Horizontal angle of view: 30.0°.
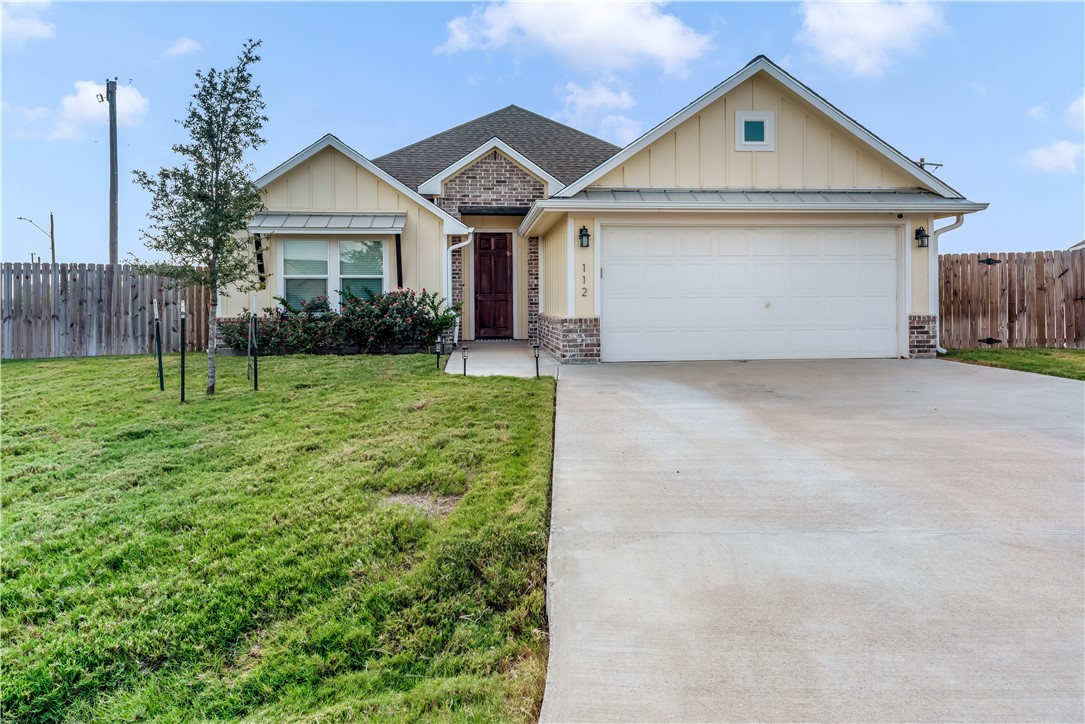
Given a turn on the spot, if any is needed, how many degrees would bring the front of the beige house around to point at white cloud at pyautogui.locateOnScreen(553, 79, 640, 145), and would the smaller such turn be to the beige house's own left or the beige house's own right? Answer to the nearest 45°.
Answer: approximately 180°

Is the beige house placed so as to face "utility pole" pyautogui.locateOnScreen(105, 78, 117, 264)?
no

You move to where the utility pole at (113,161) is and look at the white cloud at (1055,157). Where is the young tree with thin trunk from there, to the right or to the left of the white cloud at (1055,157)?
right

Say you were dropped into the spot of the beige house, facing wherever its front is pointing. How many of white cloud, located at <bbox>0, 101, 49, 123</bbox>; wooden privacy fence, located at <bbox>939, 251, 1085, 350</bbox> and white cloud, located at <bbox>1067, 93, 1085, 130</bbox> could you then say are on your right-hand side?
1

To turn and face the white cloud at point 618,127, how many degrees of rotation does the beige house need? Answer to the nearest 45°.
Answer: approximately 180°

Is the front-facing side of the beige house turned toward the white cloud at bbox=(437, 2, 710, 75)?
no

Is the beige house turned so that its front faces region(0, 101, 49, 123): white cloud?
no

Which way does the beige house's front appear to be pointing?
toward the camera

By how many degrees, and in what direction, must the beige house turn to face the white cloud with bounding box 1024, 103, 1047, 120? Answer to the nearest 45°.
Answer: approximately 135° to its left

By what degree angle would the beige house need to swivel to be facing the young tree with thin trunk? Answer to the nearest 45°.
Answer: approximately 45° to its right

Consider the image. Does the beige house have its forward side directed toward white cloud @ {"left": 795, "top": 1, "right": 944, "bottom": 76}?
no

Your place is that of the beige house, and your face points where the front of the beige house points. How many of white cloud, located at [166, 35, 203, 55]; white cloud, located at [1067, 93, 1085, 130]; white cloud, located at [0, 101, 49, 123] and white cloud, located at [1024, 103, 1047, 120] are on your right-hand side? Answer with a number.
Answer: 2
